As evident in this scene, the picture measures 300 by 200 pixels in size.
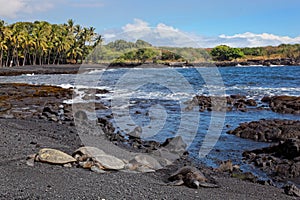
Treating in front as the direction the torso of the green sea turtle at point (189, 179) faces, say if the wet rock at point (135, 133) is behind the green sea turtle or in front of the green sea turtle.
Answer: behind

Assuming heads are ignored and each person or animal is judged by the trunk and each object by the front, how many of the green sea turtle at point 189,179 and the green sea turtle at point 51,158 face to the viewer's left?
1

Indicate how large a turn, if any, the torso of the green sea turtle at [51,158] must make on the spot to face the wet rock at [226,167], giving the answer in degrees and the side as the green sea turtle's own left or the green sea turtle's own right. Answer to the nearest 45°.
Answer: approximately 180°

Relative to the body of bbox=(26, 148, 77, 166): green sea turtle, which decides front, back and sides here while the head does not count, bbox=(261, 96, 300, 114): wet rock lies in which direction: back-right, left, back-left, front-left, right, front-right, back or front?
back-right

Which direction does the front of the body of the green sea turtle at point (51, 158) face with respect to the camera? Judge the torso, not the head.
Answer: to the viewer's left

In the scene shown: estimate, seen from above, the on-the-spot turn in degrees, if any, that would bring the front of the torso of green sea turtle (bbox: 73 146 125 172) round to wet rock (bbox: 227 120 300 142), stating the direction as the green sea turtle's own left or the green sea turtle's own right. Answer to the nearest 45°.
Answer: approximately 180°

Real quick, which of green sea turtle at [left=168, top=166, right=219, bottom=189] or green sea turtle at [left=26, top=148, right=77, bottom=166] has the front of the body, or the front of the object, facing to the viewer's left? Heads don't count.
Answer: green sea turtle at [left=26, top=148, right=77, bottom=166]

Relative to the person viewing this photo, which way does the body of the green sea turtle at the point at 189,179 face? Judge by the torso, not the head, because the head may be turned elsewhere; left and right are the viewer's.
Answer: facing the viewer and to the right of the viewer

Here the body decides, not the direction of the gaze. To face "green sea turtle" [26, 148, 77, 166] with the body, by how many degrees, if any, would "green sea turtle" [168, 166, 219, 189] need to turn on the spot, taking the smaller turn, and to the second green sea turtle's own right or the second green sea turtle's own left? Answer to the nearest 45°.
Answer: approximately 135° to the second green sea turtle's own right

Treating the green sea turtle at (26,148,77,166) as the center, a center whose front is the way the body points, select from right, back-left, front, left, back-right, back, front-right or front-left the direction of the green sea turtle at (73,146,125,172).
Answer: back

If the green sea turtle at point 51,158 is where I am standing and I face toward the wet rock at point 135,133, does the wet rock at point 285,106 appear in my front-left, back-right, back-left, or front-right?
front-right

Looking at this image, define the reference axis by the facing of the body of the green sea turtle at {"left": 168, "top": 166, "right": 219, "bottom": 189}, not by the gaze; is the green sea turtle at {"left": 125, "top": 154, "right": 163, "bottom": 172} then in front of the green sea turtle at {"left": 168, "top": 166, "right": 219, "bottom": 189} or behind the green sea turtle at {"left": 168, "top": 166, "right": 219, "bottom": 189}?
behind

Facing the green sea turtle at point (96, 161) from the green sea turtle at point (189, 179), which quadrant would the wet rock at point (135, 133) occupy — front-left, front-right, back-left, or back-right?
front-right
